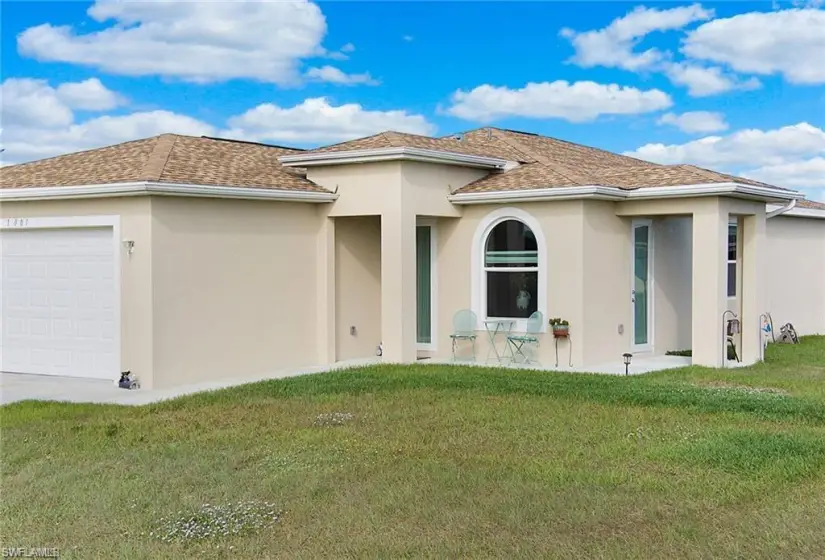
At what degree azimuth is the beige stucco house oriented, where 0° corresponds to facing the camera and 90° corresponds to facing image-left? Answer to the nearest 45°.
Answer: approximately 45°

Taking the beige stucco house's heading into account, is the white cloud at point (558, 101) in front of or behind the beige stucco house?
behind

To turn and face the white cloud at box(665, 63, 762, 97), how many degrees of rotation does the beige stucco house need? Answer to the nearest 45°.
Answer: approximately 180°

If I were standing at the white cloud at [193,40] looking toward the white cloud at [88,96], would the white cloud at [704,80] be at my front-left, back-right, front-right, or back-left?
back-right

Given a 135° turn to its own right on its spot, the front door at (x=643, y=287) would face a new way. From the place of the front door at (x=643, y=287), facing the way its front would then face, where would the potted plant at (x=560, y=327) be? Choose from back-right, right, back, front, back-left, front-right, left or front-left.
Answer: front-left

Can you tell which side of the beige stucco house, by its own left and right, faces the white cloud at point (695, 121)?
back

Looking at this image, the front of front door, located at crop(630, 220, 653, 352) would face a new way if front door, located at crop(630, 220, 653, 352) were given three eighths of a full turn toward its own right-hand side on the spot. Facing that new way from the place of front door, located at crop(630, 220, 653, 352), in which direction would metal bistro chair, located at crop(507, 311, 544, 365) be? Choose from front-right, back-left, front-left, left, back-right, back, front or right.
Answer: front-left

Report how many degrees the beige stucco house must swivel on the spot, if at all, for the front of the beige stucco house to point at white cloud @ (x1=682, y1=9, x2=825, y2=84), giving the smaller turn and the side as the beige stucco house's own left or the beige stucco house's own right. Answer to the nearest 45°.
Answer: approximately 135° to the beige stucco house's own left

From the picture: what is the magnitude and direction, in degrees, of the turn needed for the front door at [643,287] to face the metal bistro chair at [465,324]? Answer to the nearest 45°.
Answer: approximately 90° to its right
